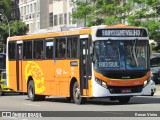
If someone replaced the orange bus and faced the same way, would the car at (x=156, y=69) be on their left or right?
on their left

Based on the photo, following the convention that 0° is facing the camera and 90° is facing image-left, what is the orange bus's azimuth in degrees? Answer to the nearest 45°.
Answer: approximately 315°
